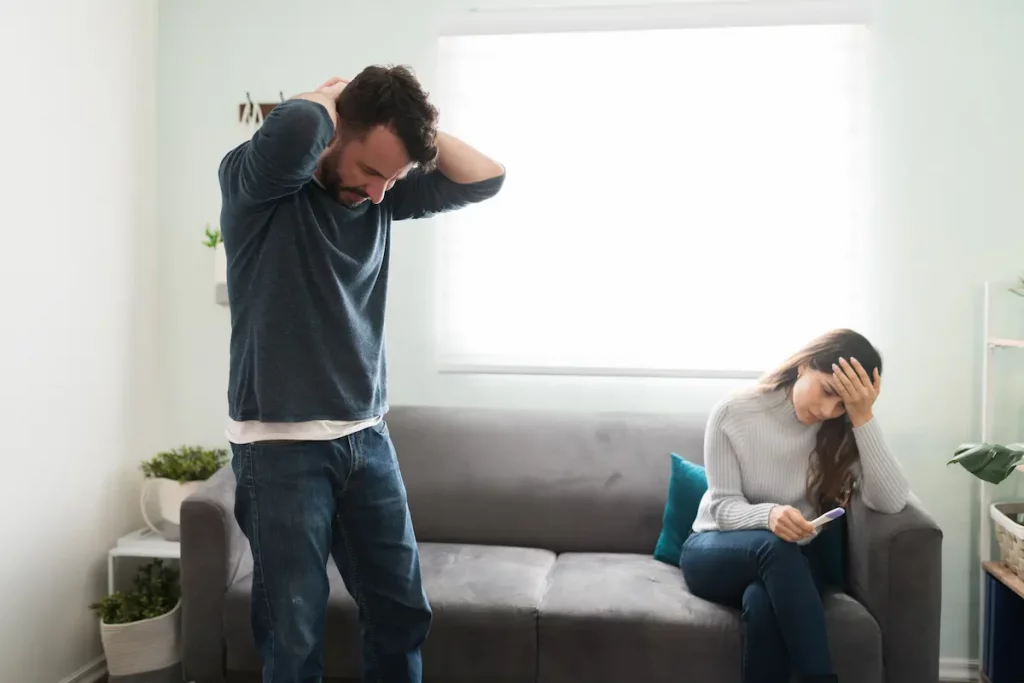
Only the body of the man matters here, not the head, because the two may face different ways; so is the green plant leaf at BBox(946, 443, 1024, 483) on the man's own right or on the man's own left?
on the man's own left

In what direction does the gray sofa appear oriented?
toward the camera

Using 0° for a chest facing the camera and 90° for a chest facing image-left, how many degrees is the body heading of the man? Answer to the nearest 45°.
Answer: approximately 315°

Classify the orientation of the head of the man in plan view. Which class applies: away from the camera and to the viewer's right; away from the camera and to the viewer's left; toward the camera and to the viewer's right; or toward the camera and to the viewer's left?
toward the camera and to the viewer's right

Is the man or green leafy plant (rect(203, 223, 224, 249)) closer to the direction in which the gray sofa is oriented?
the man

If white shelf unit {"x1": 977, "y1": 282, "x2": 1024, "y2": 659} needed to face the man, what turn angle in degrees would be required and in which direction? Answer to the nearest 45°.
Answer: approximately 45° to its right

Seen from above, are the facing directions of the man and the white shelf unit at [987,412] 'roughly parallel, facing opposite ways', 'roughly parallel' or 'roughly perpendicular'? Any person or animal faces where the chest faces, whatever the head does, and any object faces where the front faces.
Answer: roughly perpendicular

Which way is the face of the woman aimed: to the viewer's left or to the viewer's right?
to the viewer's left

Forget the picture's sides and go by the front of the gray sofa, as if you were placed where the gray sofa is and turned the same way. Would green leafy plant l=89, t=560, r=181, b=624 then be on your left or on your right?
on your right

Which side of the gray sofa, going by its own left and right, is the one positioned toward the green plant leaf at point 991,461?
left
